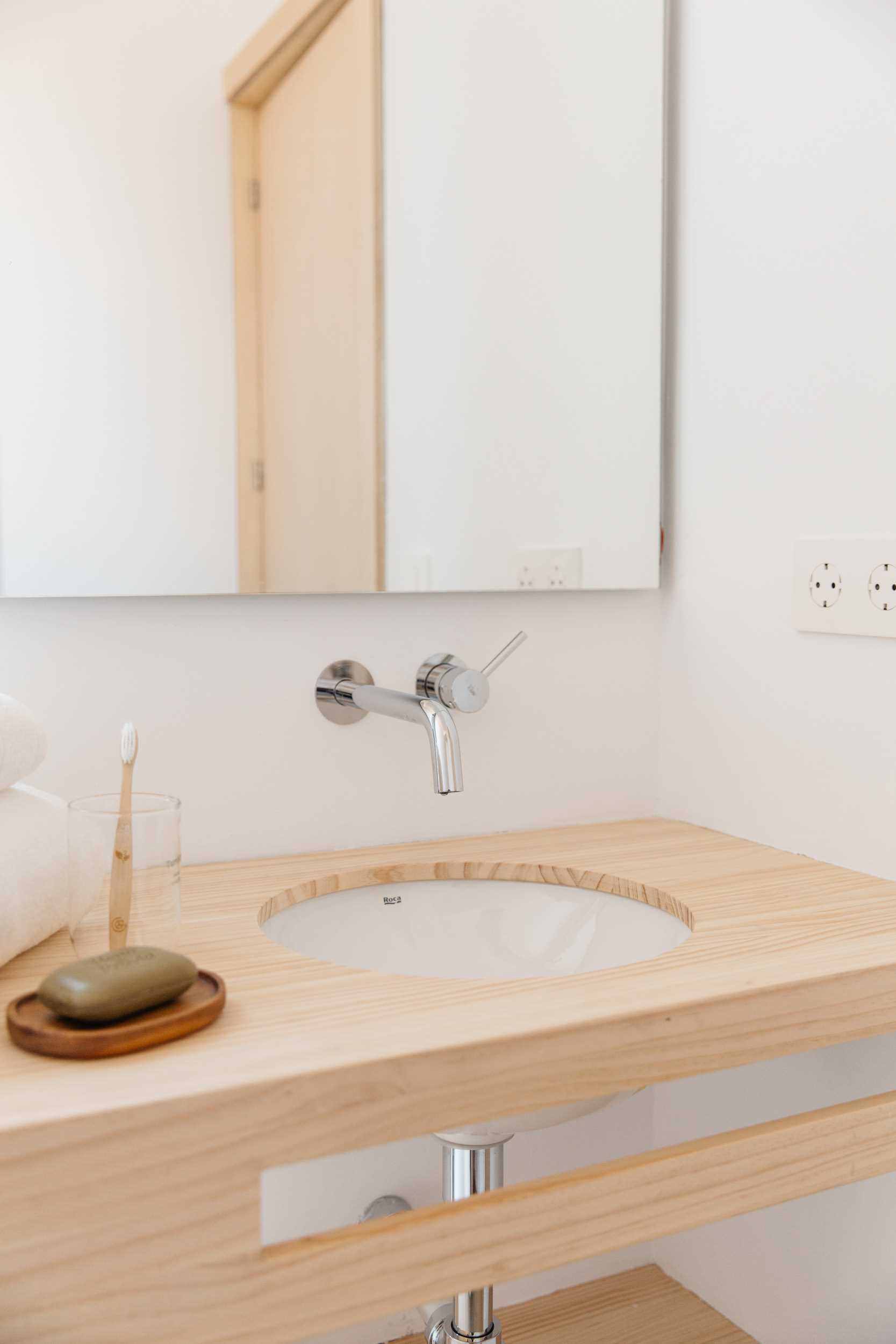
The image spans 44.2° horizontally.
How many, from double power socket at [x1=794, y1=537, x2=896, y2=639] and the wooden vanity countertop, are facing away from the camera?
0

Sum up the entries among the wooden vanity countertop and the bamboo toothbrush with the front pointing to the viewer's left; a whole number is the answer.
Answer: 0

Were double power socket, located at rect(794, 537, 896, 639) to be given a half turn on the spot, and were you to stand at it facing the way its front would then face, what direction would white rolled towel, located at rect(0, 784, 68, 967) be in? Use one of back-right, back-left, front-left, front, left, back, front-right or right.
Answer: back

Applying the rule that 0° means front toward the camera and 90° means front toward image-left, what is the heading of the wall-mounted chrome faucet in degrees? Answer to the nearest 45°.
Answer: approximately 315°

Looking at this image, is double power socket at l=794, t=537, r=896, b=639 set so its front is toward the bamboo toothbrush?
yes

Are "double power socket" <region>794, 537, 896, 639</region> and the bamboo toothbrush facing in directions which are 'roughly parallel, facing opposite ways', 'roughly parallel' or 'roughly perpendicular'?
roughly perpendicular

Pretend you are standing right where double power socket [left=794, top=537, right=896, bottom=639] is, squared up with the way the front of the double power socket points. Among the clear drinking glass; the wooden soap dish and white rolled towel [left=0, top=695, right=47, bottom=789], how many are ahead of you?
3

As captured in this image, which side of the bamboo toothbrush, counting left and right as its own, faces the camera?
front

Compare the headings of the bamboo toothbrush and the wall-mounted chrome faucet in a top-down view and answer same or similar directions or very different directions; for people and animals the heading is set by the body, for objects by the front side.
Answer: same or similar directions

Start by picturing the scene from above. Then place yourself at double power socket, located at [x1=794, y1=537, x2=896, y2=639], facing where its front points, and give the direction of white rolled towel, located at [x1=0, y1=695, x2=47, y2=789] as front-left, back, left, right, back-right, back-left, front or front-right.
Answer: front

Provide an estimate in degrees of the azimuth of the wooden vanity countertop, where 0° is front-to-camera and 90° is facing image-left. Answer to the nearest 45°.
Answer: approximately 315°
